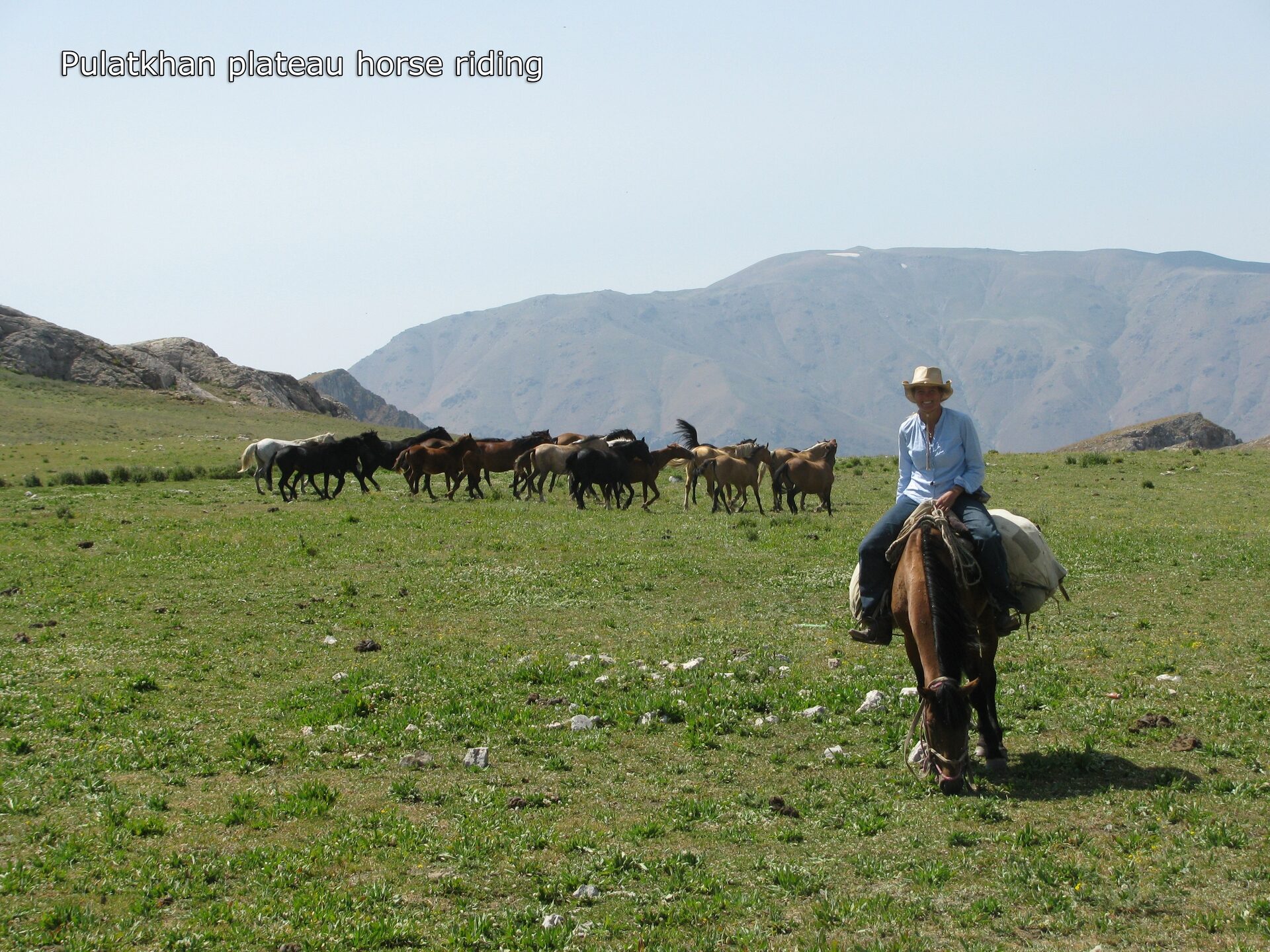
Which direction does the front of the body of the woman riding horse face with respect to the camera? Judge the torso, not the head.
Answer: toward the camera

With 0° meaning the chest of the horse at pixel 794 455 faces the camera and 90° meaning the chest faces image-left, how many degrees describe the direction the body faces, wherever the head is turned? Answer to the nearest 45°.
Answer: approximately 270°

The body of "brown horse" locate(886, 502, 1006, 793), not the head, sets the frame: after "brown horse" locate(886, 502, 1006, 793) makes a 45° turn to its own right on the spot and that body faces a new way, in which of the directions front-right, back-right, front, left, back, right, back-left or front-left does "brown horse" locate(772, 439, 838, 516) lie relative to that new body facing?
back-right

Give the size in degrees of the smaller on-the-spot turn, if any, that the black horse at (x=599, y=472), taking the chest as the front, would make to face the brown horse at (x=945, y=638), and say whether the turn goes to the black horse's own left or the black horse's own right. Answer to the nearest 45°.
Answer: approximately 90° to the black horse's own right

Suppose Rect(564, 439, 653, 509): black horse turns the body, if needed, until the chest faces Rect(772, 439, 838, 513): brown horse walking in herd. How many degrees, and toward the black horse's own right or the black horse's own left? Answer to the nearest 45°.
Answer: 0° — it already faces it

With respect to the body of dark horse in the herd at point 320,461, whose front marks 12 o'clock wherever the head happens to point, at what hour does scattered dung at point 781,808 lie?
The scattered dung is roughly at 3 o'clock from the dark horse in the herd.

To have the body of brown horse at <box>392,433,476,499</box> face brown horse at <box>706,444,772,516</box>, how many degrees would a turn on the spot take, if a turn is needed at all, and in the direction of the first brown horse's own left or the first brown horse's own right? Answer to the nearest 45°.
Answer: approximately 45° to the first brown horse's own right
